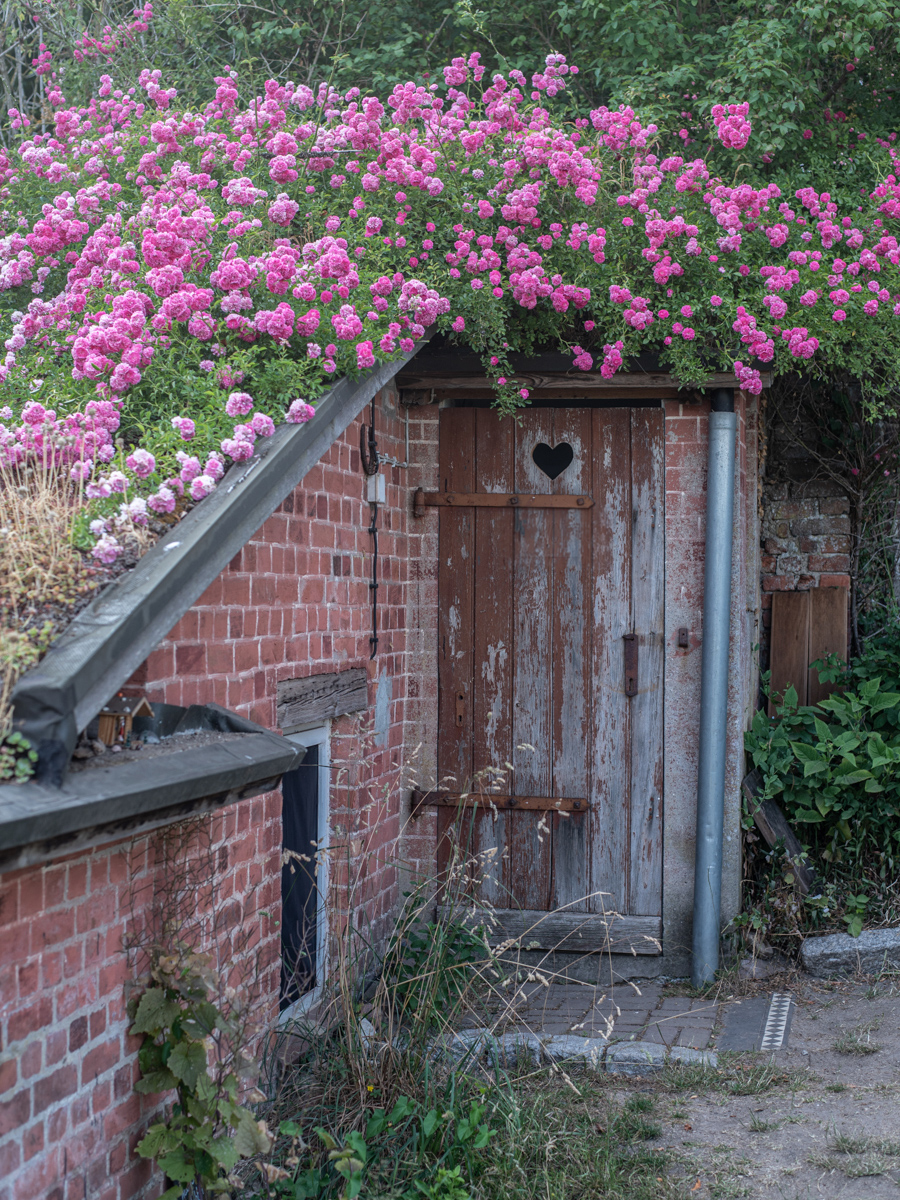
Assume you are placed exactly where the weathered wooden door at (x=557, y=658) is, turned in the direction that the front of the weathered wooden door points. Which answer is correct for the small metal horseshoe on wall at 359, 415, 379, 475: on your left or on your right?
on your right

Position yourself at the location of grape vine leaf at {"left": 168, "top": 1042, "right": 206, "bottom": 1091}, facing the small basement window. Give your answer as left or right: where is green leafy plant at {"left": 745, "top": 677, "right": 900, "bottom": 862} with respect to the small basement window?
right

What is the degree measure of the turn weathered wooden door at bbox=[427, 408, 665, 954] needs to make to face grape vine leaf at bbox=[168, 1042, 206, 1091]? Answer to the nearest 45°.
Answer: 0° — it already faces it

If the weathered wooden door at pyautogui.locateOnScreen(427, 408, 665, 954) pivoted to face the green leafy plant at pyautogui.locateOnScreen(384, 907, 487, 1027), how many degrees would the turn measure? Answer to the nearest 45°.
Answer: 0° — it already faces it

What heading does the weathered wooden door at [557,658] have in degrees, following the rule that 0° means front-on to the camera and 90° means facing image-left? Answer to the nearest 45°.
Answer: approximately 0°

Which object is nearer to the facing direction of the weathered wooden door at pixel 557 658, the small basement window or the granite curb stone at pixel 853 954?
the small basement window
